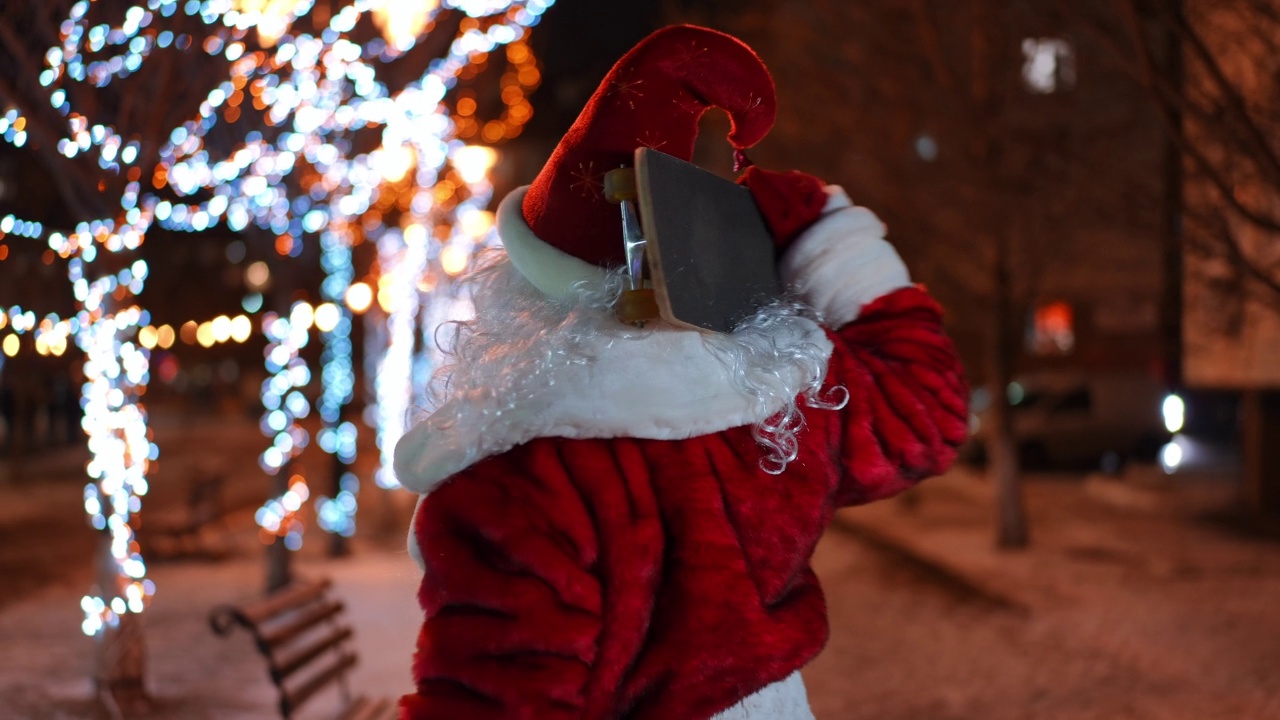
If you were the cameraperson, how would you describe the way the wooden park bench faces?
facing the viewer and to the right of the viewer

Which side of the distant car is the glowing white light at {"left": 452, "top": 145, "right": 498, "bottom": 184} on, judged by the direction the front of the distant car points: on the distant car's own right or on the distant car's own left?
on the distant car's own right

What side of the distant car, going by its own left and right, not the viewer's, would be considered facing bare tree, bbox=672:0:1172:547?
right

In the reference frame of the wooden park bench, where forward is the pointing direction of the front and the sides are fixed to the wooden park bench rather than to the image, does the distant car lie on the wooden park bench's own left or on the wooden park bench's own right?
on the wooden park bench's own left

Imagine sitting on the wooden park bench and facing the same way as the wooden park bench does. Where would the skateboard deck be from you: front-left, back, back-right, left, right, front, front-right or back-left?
front-right

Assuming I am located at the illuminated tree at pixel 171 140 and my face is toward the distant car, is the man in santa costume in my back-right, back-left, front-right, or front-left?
back-right

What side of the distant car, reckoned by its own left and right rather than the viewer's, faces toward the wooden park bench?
right

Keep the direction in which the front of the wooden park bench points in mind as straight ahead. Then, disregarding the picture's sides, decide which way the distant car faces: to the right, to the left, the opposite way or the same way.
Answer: the same way

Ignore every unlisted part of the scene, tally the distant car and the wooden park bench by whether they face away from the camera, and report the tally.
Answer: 0

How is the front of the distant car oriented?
to the viewer's right

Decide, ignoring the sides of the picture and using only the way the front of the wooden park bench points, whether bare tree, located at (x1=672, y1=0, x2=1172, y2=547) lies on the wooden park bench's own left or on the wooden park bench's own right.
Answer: on the wooden park bench's own left

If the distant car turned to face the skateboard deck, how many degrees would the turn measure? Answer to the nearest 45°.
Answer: approximately 90° to its right
